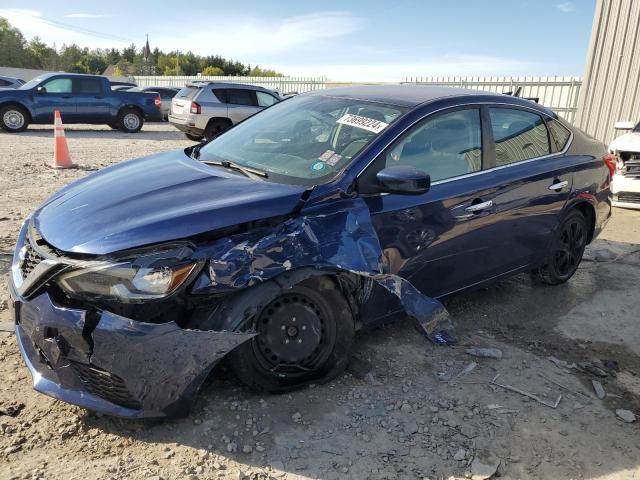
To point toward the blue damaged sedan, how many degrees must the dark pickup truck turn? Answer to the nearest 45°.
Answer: approximately 90° to its left

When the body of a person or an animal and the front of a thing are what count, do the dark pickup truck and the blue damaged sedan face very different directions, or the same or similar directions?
same or similar directions

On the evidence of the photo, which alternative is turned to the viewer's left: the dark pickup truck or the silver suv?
the dark pickup truck

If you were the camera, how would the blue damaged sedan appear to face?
facing the viewer and to the left of the viewer

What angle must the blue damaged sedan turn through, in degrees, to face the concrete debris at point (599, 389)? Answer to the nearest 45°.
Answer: approximately 135° to its left

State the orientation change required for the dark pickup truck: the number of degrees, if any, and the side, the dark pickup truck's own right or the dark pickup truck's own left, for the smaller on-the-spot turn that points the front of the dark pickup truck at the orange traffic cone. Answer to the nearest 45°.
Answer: approximately 90° to the dark pickup truck's own left

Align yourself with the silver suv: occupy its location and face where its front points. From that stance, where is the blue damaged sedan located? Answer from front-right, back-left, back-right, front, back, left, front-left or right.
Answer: back-right

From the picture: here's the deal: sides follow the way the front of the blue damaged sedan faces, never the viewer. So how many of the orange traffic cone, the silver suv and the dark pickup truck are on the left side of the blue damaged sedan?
0

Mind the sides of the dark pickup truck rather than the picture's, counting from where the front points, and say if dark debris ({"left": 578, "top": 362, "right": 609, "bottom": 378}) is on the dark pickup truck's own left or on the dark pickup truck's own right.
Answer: on the dark pickup truck's own left

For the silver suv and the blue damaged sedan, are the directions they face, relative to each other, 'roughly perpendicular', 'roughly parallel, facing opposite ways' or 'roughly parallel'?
roughly parallel, facing opposite ways

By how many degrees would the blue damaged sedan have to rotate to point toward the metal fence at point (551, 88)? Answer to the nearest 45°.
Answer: approximately 180°

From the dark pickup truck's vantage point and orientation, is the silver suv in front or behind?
behind

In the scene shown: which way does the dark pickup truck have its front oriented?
to the viewer's left

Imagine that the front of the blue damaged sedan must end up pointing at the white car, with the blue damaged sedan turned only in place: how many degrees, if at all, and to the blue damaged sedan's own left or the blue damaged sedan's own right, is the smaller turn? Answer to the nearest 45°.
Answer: approximately 180°

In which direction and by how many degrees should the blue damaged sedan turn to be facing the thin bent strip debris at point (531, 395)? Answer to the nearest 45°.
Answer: approximately 135° to its left

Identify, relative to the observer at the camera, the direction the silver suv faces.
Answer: facing away from the viewer and to the right of the viewer

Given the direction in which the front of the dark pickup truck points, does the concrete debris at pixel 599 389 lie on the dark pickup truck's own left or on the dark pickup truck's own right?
on the dark pickup truck's own left

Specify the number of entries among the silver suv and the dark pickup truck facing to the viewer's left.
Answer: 1
